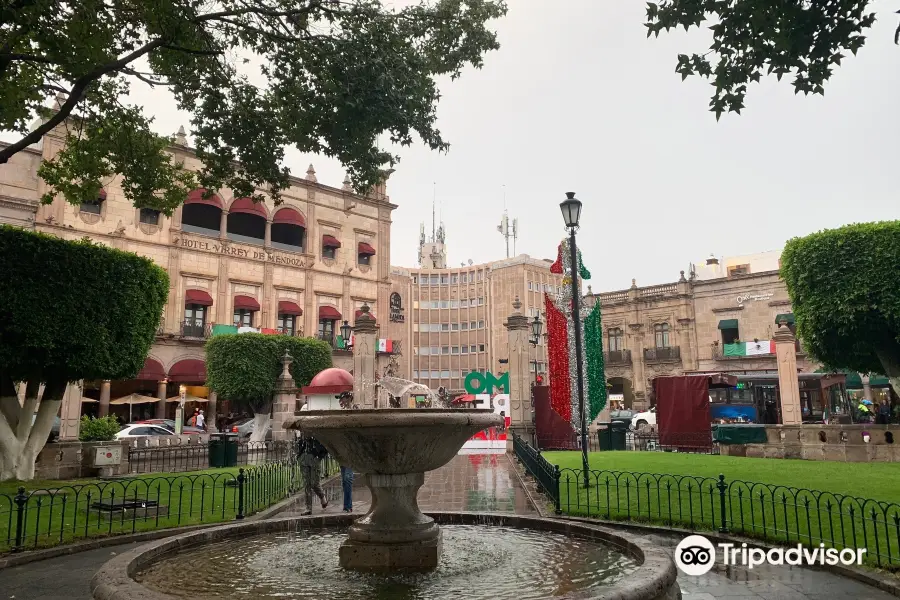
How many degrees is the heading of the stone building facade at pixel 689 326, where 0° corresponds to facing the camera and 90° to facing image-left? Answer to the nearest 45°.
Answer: approximately 45°

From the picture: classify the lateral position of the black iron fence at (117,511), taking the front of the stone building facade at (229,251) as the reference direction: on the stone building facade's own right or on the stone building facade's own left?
on the stone building facade's own right

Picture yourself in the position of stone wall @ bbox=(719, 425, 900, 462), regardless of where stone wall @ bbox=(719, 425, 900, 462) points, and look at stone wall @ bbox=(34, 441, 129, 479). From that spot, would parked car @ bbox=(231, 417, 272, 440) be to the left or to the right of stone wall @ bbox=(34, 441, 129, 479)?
right

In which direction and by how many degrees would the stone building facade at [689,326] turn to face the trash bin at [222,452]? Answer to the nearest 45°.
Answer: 0° — it already faces it
